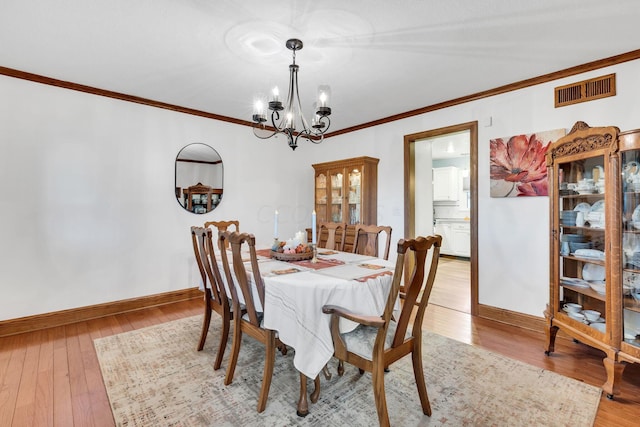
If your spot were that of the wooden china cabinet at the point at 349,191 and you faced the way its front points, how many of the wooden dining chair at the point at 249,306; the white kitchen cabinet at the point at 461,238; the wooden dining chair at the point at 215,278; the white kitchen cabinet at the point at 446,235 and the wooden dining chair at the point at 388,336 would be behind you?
2

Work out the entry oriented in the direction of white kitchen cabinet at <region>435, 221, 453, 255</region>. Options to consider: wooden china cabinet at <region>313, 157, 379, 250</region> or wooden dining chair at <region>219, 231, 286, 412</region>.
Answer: the wooden dining chair

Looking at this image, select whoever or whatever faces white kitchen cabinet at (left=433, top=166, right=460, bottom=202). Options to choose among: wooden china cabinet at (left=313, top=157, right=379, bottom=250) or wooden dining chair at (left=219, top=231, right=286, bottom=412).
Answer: the wooden dining chair

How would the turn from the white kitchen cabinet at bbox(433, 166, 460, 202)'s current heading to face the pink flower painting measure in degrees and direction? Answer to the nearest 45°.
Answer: approximately 45° to its left

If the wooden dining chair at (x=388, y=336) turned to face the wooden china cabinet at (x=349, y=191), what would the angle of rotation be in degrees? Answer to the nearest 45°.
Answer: approximately 45° to its right

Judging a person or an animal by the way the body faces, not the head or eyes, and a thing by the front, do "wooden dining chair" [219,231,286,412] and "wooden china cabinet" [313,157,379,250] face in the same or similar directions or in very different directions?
very different directions

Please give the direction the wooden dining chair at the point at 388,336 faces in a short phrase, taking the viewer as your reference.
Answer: facing away from the viewer and to the left of the viewer

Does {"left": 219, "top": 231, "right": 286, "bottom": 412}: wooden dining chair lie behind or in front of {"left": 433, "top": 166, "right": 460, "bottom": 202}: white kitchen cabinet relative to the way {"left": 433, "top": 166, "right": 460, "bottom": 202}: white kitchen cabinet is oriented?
in front

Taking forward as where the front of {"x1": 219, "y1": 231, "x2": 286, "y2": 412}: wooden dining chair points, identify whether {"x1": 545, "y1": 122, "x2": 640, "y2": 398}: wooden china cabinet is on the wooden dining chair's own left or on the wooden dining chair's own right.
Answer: on the wooden dining chair's own right

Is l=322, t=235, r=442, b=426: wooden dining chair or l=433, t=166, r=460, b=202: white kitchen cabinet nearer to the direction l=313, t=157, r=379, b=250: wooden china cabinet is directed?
the wooden dining chair

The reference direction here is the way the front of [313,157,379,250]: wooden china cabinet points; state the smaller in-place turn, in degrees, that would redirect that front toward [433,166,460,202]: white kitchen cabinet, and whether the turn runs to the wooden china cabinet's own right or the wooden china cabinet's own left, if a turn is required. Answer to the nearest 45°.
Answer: approximately 180°

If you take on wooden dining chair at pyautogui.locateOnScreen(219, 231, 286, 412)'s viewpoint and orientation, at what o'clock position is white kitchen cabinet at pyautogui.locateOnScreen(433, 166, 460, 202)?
The white kitchen cabinet is roughly at 12 o'clock from the wooden dining chair.

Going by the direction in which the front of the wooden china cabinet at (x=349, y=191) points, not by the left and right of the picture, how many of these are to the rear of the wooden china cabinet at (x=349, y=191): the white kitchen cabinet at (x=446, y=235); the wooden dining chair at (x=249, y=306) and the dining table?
1
